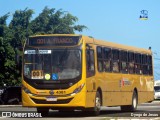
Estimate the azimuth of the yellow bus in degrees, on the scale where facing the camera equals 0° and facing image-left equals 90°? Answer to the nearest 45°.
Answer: approximately 45°
